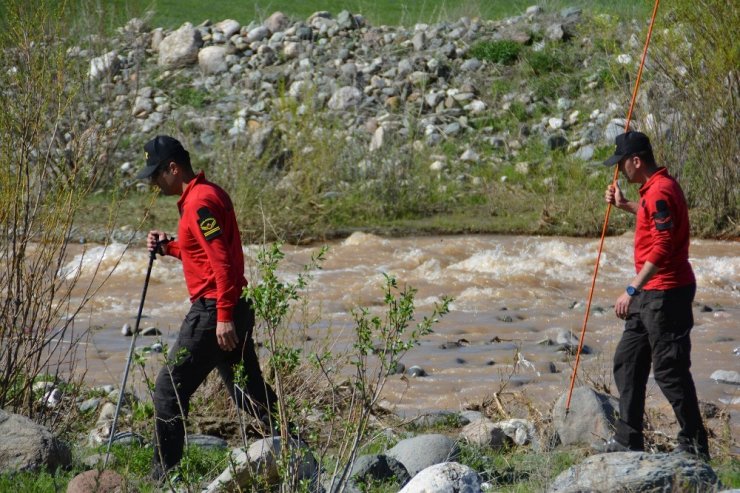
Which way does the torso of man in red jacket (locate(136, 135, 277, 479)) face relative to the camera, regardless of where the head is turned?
to the viewer's left

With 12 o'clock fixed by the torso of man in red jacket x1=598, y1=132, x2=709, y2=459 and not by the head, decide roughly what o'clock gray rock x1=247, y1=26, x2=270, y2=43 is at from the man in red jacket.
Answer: The gray rock is roughly at 2 o'clock from the man in red jacket.

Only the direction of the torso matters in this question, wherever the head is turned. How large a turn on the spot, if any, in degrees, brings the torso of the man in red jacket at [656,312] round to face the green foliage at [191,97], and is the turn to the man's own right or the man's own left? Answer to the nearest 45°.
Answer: approximately 45° to the man's own right

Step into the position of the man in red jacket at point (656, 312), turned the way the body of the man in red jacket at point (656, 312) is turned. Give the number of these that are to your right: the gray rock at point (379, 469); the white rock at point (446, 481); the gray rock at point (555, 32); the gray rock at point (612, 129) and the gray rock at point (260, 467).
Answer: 2

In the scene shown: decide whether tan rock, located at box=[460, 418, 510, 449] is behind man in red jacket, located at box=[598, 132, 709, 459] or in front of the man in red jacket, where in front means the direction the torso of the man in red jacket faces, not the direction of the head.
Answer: in front

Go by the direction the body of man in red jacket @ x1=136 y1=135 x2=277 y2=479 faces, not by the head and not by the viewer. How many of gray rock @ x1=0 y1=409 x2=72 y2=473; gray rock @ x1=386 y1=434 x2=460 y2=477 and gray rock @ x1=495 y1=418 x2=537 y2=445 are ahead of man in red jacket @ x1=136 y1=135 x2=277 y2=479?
1

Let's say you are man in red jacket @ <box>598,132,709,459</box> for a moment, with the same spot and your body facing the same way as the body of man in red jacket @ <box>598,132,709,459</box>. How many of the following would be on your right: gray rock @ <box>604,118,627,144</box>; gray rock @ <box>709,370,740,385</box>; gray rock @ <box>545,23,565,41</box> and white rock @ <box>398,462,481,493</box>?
3

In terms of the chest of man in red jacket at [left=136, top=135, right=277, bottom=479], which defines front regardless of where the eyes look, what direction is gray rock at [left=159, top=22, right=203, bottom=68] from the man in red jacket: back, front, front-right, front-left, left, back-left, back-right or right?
right

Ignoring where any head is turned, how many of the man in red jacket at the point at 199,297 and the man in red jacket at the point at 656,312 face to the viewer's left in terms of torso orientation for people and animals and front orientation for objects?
2

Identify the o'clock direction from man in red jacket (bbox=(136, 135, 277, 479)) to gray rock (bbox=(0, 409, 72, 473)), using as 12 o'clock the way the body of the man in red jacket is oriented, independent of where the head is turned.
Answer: The gray rock is roughly at 12 o'clock from the man in red jacket.

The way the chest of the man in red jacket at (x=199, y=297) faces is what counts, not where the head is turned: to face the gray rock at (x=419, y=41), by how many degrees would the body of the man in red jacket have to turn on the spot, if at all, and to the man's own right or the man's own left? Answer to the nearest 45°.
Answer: approximately 90° to the man's own right

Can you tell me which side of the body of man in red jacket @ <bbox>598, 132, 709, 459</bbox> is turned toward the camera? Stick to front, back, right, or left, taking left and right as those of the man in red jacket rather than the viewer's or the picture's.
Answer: left

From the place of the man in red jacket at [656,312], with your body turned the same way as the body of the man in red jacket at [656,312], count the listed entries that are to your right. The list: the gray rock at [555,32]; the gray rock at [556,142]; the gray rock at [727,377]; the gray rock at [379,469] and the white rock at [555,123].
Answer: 4

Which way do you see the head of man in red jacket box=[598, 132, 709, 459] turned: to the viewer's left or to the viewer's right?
to the viewer's left

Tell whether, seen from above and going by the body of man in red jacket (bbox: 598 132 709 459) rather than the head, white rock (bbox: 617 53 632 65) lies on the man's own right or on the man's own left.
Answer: on the man's own right
